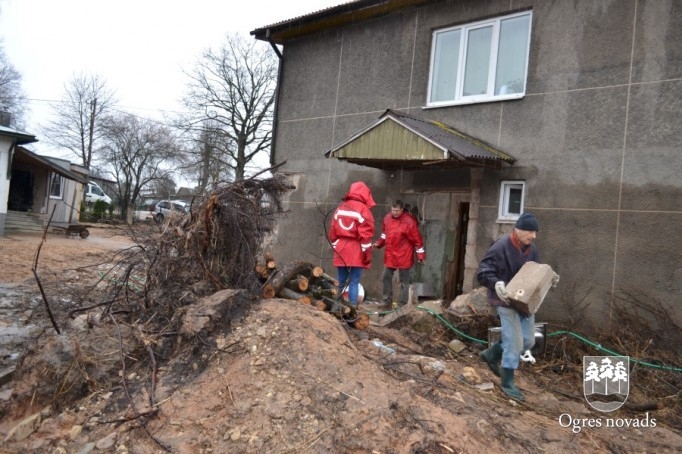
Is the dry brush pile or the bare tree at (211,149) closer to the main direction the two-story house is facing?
the dry brush pile

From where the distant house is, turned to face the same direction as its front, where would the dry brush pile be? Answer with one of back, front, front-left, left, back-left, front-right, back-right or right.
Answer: front-right

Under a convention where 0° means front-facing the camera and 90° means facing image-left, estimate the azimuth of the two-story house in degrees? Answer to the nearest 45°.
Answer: approximately 45°

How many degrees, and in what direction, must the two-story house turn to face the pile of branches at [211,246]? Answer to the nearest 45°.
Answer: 0° — it already faces it

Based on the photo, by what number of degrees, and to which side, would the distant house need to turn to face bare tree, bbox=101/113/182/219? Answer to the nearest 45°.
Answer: approximately 90° to its left

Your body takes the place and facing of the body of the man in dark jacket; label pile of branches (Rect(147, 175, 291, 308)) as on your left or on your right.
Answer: on your right

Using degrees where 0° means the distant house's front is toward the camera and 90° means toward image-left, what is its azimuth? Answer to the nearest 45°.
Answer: approximately 315°

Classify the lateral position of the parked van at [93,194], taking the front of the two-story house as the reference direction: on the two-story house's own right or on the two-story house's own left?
on the two-story house's own right
